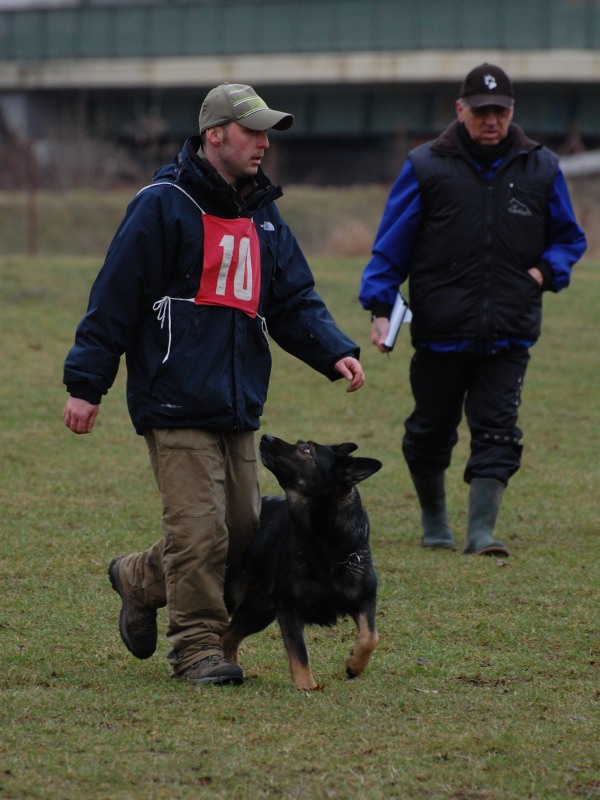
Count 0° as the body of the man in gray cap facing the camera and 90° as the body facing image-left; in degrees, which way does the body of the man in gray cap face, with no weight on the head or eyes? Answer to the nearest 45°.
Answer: approximately 315°

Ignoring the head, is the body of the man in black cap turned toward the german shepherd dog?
yes

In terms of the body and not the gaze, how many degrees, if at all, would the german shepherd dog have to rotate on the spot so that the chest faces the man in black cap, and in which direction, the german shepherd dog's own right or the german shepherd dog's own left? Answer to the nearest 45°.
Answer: approximately 135° to the german shepherd dog's own left

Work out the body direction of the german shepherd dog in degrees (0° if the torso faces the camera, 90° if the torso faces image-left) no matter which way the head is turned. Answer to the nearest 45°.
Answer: approximately 315°

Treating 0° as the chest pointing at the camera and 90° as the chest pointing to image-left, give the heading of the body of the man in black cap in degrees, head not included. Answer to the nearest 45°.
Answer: approximately 0°
